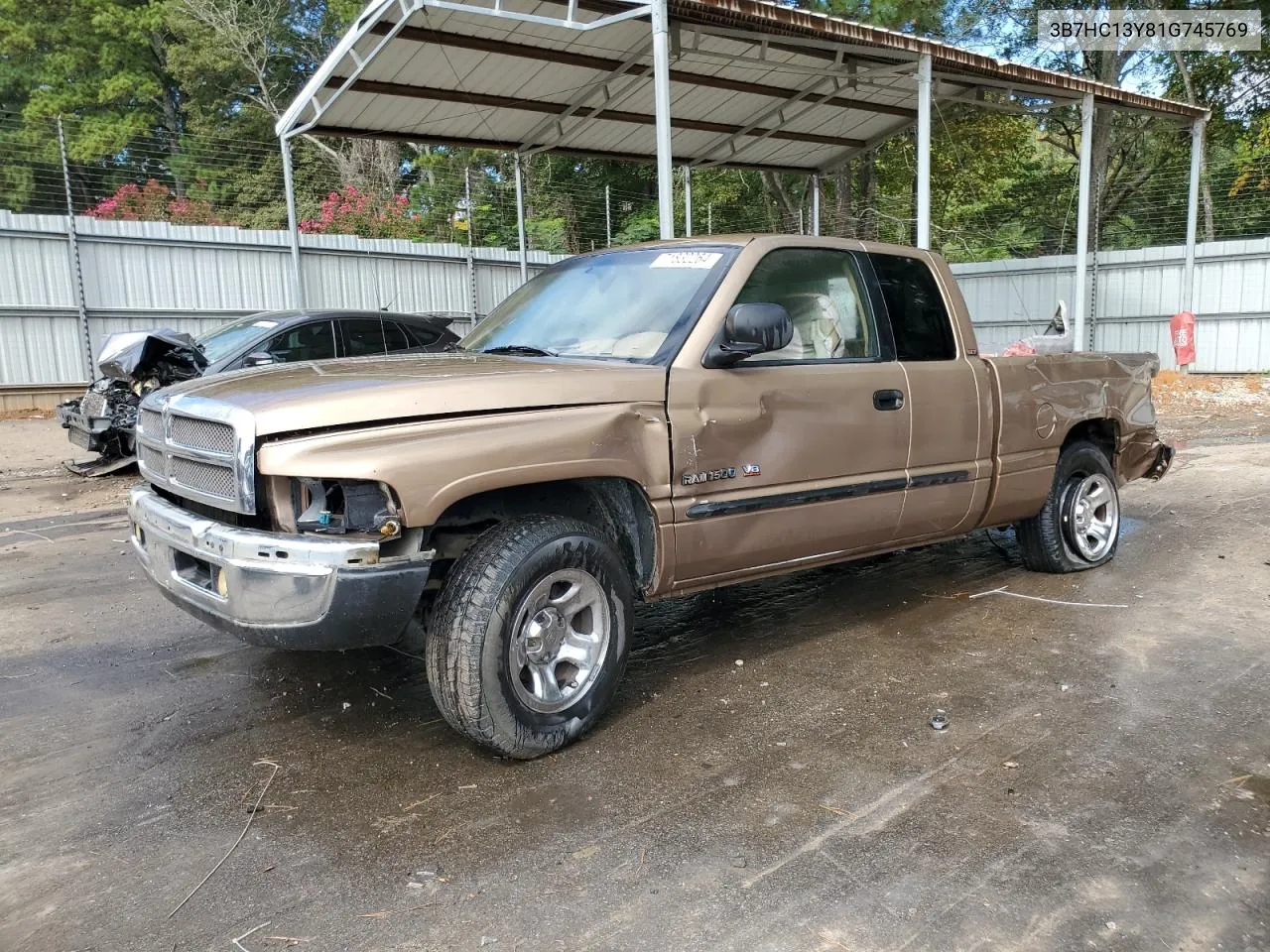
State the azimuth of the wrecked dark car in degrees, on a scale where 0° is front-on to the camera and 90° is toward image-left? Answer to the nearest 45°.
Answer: approximately 45°

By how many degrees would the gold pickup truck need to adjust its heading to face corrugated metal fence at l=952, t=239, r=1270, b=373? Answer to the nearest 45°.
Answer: approximately 180°

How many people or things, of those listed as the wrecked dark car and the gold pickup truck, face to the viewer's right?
0

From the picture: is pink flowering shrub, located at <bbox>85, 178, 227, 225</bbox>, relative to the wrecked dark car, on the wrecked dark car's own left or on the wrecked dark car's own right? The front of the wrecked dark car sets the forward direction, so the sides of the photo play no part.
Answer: on the wrecked dark car's own right

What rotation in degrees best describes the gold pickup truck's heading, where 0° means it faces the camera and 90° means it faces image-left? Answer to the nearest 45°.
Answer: approximately 45°

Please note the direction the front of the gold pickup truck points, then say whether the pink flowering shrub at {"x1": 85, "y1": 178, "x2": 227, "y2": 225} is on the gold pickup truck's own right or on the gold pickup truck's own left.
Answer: on the gold pickup truck's own right

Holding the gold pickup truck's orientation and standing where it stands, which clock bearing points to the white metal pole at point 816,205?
The white metal pole is roughly at 5 o'clock from the gold pickup truck.

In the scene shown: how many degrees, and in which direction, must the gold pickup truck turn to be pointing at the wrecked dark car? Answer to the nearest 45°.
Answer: approximately 90° to its right

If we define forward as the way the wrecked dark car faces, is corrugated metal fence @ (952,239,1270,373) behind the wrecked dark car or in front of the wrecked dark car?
behind

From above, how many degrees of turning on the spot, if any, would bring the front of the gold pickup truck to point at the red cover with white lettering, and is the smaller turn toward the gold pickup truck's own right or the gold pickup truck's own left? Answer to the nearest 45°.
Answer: approximately 180°

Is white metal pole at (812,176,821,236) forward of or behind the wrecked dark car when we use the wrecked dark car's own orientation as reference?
behind
